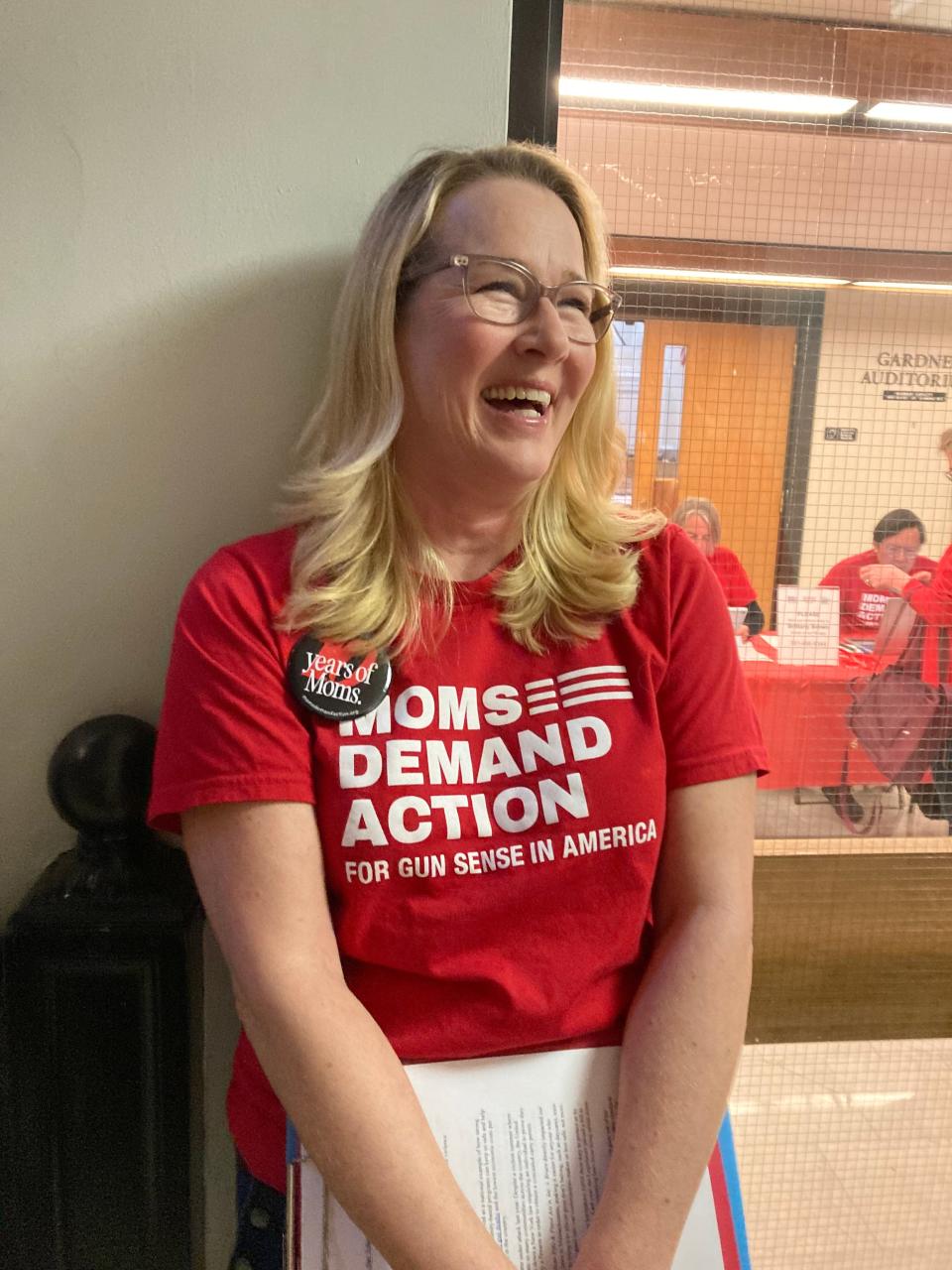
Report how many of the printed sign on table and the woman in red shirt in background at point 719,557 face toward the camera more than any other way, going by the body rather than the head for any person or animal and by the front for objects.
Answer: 2

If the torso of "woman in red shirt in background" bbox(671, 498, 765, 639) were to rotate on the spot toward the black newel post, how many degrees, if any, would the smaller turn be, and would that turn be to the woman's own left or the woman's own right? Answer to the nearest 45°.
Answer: approximately 45° to the woman's own right

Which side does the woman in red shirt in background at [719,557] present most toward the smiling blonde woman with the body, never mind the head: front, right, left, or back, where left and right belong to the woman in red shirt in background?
front

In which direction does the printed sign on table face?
toward the camera

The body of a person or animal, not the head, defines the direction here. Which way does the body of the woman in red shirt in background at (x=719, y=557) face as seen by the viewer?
toward the camera

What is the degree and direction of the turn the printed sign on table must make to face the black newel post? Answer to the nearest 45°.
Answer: approximately 45° to its right

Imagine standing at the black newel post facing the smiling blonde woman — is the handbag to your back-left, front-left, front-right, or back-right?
front-left
